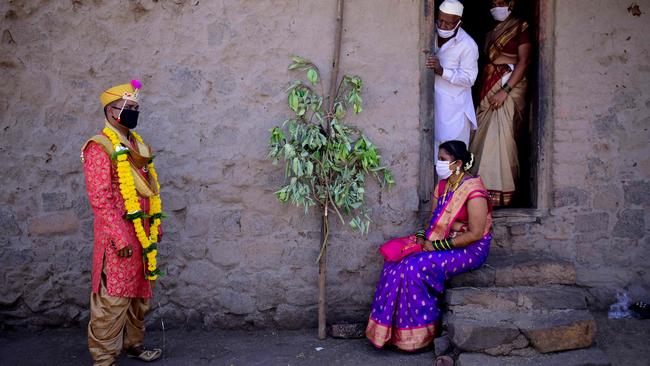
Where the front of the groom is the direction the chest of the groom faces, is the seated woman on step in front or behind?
in front

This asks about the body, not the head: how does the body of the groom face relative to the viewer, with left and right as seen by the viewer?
facing the viewer and to the right of the viewer

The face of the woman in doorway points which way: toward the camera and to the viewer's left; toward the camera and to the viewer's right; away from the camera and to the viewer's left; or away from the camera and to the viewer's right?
toward the camera and to the viewer's left

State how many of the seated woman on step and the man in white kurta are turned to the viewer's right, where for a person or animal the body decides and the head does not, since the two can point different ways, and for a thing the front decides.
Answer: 0

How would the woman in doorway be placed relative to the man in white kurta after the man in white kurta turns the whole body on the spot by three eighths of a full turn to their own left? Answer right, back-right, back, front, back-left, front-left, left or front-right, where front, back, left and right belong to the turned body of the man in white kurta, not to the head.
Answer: front-left

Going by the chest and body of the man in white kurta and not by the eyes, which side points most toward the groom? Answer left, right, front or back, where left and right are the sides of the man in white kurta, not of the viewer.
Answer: front

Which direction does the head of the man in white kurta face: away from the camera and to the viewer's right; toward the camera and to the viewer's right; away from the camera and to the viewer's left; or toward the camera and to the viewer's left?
toward the camera and to the viewer's left

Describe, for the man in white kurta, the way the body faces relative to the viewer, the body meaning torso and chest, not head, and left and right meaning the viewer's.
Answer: facing the viewer and to the left of the viewer
